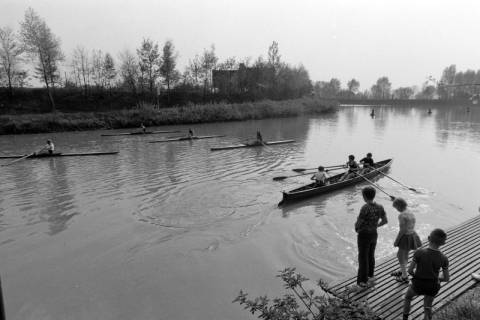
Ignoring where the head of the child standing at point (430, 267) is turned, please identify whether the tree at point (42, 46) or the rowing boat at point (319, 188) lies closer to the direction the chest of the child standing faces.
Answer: the rowing boat

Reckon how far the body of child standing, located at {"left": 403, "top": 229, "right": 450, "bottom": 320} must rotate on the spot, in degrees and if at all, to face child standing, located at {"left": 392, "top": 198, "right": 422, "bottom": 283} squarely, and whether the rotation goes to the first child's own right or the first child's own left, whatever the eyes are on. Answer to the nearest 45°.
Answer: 0° — they already face them

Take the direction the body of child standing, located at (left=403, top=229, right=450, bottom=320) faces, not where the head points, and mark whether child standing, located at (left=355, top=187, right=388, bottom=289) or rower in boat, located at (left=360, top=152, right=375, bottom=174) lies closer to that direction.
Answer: the rower in boat

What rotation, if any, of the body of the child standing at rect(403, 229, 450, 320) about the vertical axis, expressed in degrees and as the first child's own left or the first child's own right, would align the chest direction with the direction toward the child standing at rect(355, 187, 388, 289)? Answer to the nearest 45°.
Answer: approximately 45° to the first child's own left

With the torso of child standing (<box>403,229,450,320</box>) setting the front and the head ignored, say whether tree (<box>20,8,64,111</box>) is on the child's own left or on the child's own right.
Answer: on the child's own left

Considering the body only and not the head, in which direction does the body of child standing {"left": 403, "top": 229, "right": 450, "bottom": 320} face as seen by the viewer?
away from the camera
